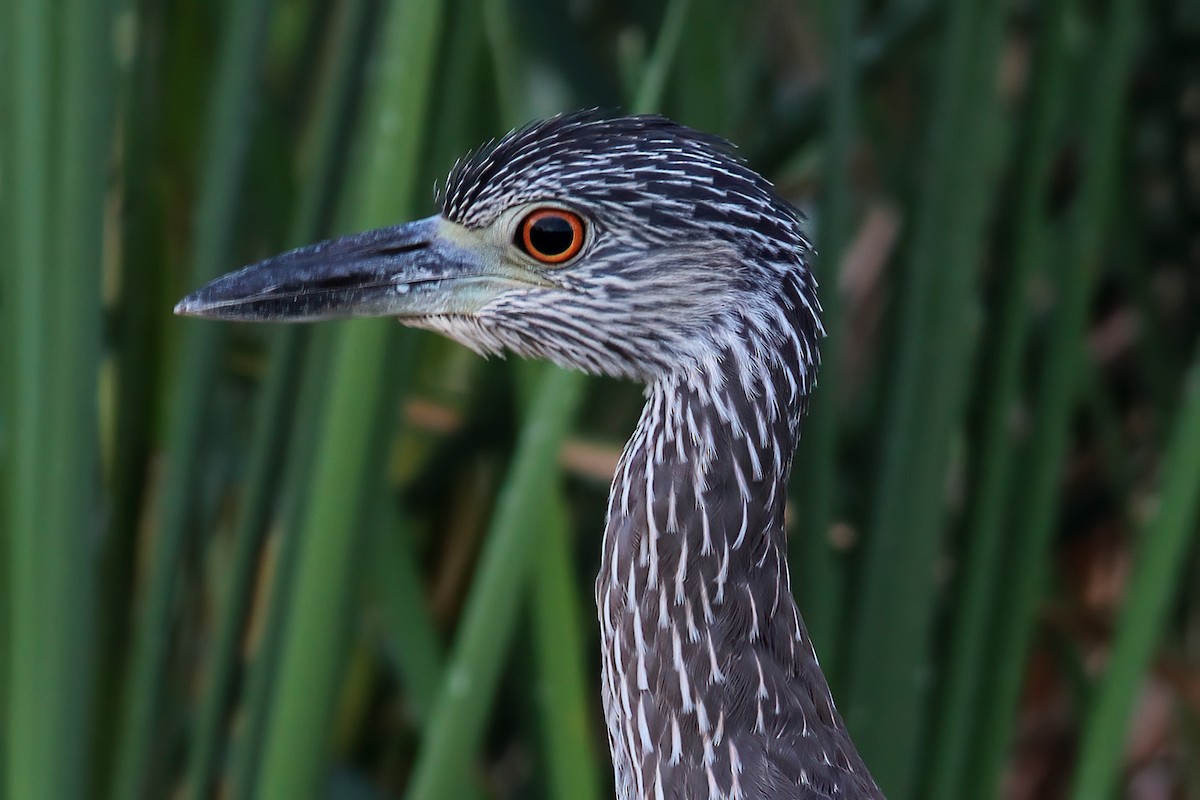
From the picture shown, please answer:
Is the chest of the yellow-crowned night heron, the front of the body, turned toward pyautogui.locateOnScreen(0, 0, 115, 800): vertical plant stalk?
yes

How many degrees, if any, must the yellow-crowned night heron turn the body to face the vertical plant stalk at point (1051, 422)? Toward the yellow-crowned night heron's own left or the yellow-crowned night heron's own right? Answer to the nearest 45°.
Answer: approximately 135° to the yellow-crowned night heron's own right

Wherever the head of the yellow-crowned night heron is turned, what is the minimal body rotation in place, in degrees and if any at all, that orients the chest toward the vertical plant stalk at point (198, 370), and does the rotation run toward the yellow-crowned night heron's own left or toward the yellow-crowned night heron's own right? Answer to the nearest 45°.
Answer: approximately 45° to the yellow-crowned night heron's own right

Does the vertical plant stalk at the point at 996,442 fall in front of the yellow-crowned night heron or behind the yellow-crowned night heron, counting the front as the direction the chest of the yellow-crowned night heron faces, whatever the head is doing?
behind

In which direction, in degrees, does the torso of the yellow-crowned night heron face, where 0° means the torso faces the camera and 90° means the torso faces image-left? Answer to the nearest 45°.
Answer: approximately 90°
